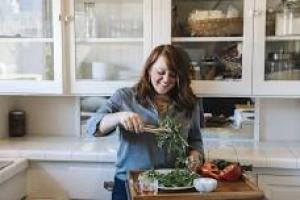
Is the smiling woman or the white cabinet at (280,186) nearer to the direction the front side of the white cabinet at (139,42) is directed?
the smiling woman

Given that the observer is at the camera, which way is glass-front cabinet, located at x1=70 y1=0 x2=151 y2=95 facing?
facing the viewer

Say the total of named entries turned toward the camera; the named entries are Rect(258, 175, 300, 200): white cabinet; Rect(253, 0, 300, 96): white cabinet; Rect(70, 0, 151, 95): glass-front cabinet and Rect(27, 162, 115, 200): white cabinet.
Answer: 4

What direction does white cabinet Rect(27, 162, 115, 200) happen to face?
toward the camera

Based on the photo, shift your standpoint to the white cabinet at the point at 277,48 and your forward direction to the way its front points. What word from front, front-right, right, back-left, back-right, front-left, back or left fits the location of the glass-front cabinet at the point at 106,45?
right

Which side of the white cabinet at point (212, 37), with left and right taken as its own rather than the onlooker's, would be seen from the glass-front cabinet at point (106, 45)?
right

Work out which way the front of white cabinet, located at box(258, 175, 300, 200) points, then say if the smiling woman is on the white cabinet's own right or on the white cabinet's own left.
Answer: on the white cabinet's own right

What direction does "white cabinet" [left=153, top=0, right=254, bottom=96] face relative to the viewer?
toward the camera

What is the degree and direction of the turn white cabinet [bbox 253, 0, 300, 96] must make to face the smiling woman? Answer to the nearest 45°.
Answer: approximately 45° to its right

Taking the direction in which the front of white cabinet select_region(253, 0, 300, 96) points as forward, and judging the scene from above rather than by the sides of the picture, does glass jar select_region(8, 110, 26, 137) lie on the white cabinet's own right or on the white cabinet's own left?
on the white cabinet's own right
